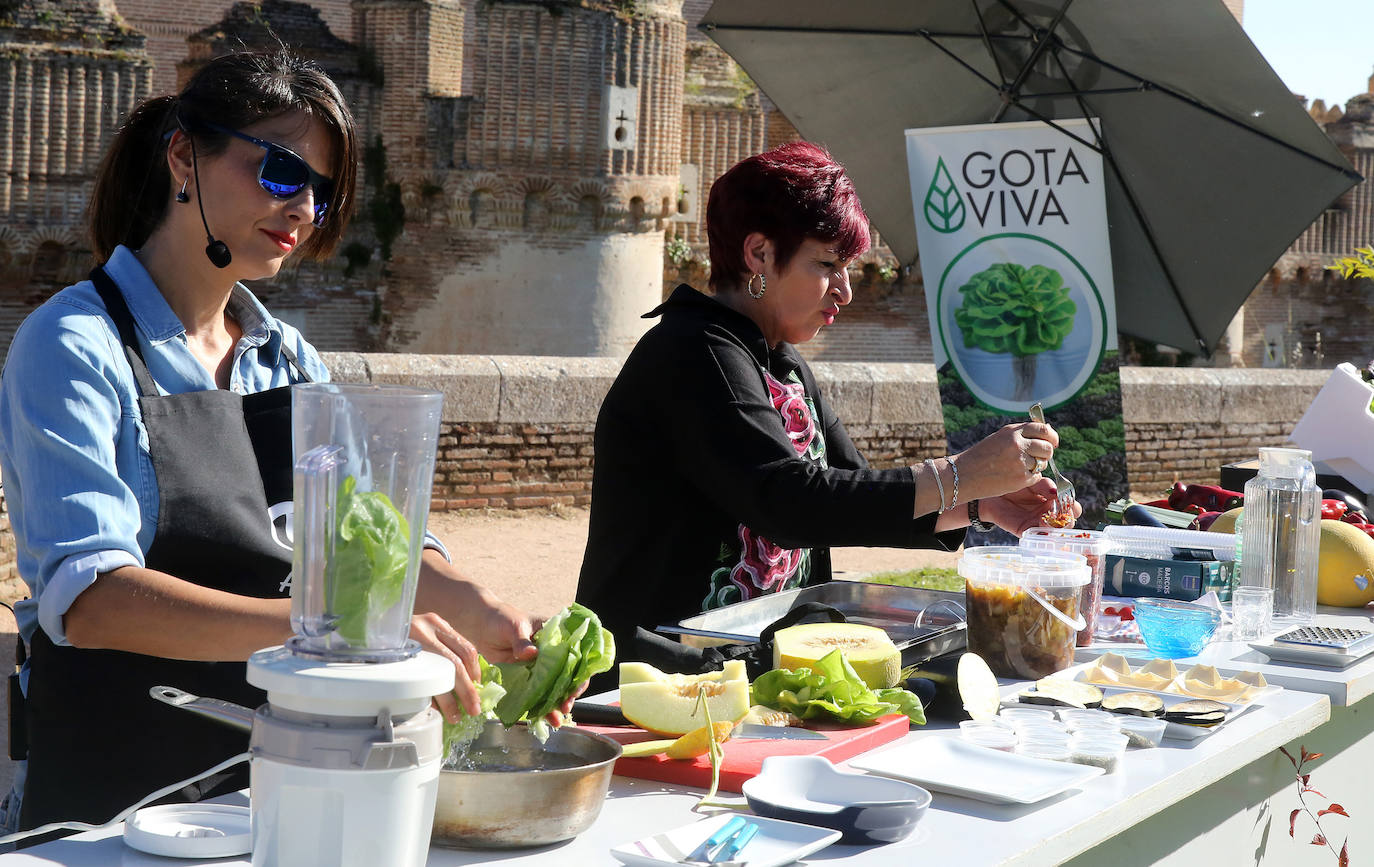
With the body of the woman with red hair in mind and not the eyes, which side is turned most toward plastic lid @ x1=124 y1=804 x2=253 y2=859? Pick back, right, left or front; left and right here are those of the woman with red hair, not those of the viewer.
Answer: right

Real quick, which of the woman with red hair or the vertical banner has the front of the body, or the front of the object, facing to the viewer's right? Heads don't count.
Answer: the woman with red hair

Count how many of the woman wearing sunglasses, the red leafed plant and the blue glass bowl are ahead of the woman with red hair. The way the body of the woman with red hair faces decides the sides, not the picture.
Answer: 2

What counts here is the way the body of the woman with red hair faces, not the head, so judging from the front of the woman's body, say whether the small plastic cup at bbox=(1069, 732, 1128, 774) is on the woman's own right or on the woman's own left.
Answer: on the woman's own right

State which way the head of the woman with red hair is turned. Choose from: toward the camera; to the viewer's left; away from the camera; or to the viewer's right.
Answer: to the viewer's right

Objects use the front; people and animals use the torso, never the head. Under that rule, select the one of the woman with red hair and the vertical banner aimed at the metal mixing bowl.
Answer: the vertical banner

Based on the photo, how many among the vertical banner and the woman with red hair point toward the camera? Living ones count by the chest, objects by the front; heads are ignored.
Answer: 1

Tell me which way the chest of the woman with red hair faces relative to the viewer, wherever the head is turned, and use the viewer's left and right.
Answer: facing to the right of the viewer

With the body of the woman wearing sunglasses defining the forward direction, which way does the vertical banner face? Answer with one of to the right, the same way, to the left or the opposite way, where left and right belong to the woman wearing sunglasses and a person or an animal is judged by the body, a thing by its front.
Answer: to the right

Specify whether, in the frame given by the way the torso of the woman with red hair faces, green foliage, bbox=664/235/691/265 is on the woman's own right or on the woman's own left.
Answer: on the woman's own left

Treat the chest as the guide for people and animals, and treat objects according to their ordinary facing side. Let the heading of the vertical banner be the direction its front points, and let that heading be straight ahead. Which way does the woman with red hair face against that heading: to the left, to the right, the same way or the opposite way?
to the left
